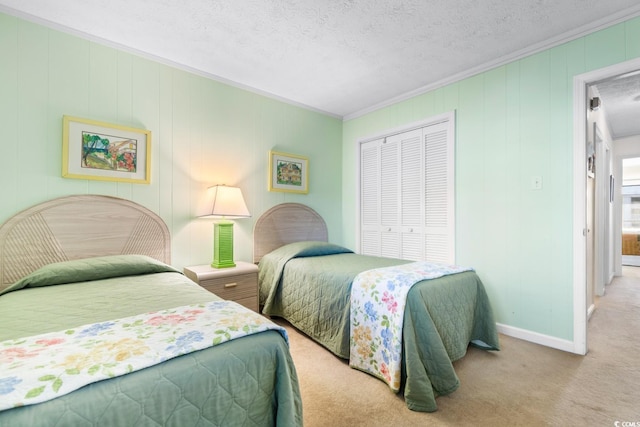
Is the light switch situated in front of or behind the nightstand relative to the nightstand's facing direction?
in front

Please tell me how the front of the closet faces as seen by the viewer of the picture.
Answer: facing the viewer and to the left of the viewer

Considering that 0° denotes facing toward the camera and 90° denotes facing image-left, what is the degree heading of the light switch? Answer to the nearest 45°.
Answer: approximately 0°

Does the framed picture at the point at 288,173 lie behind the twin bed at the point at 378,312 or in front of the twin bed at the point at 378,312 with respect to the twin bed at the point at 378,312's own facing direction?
behind

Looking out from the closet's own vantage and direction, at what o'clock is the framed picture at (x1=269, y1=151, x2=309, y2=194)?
The framed picture is roughly at 1 o'clock from the closet.

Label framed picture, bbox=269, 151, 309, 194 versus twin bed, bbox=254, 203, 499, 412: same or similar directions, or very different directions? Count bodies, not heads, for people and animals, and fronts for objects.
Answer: same or similar directions

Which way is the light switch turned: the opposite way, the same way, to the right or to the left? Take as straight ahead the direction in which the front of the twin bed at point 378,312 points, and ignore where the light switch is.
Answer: to the right

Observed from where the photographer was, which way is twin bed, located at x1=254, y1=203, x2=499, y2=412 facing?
facing the viewer and to the right of the viewer

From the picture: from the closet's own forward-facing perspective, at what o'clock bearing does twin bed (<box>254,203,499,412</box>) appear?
The twin bed is roughly at 11 o'clock from the closet.

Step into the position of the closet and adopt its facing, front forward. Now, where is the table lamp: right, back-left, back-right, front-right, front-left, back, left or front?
front

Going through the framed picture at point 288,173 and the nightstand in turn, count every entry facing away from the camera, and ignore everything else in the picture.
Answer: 0

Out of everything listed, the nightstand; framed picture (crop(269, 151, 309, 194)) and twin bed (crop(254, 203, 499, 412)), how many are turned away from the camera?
0

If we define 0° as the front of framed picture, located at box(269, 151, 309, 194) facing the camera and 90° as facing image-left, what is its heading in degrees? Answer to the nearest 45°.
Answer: approximately 315°

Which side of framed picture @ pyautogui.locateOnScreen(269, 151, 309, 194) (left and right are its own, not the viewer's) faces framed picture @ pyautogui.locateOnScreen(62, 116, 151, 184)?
right

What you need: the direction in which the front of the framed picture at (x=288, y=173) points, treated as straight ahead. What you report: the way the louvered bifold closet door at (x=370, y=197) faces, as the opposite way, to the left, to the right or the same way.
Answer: to the right
